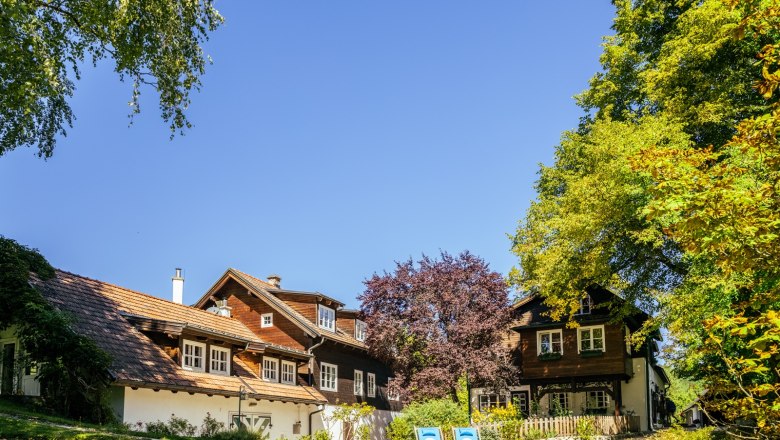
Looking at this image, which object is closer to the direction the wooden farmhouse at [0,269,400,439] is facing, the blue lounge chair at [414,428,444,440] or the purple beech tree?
the blue lounge chair

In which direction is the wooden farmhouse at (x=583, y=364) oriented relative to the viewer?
toward the camera

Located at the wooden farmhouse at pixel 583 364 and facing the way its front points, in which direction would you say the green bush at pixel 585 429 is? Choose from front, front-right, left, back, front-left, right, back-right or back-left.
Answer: front

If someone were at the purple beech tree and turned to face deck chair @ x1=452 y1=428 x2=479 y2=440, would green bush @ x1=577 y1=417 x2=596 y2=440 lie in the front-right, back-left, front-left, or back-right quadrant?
front-left

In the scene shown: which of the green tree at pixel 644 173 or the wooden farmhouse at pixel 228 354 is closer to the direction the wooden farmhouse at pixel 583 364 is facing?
the green tree

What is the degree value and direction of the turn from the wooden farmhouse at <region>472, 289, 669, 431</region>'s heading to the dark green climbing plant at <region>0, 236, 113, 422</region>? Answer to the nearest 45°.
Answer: approximately 45° to its right

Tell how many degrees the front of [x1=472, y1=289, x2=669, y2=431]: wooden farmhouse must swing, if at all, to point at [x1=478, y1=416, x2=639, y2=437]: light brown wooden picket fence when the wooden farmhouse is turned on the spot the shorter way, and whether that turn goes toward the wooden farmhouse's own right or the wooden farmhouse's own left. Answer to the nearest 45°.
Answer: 0° — it already faces it

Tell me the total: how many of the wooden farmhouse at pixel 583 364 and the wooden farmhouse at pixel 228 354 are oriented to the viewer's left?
0
